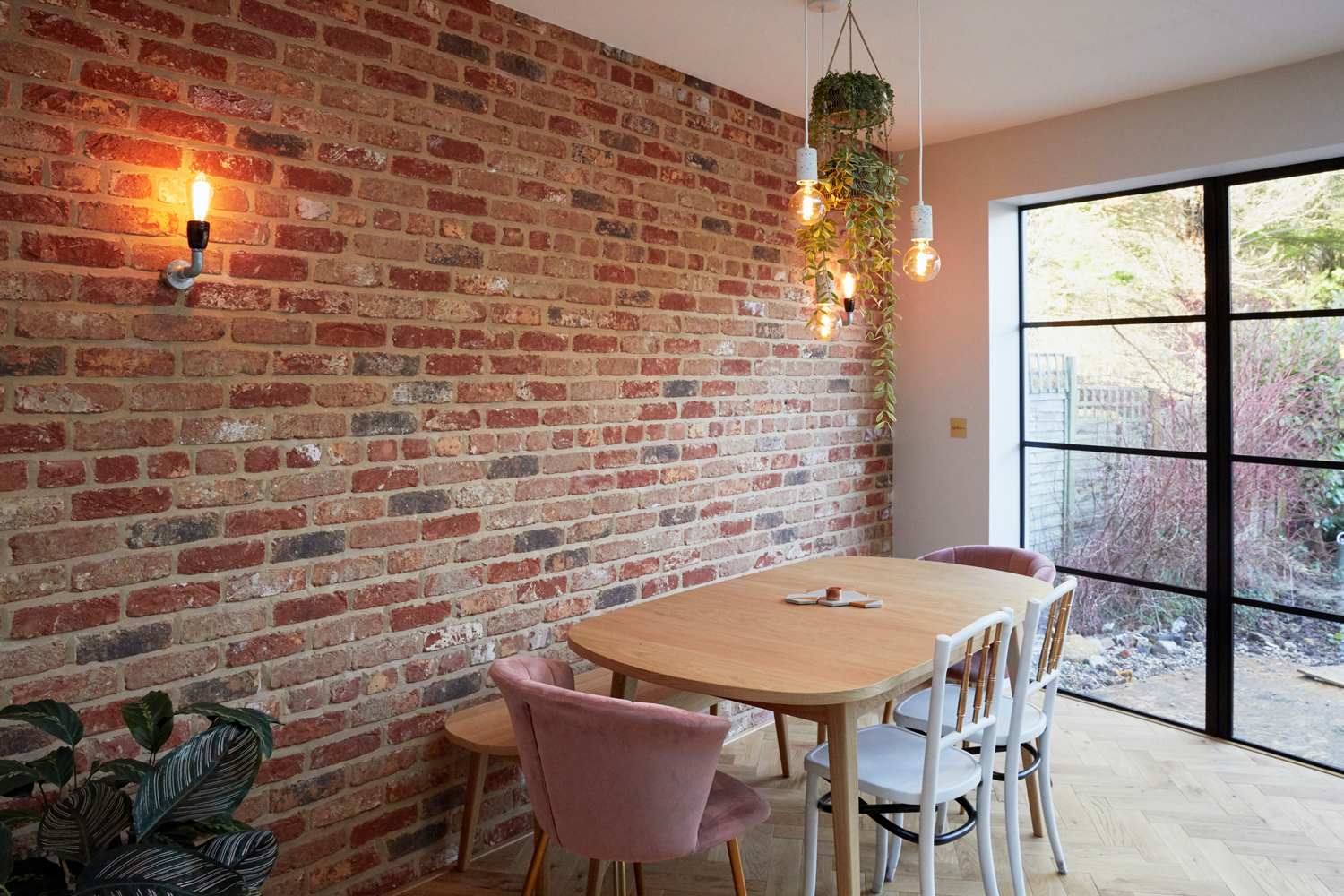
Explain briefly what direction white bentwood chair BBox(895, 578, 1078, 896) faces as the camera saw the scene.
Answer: facing away from the viewer and to the left of the viewer

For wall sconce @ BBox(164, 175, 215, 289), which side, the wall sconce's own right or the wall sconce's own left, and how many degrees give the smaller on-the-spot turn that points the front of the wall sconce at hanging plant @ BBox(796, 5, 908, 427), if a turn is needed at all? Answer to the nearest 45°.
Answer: approximately 45° to the wall sconce's own left

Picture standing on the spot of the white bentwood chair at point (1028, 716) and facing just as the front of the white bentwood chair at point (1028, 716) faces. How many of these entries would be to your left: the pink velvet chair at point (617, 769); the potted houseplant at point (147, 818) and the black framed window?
2

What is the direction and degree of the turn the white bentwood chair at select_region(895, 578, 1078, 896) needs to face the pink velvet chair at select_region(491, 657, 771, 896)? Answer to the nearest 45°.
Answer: approximately 90° to its left

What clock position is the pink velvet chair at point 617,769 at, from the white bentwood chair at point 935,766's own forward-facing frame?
The pink velvet chair is roughly at 9 o'clock from the white bentwood chair.

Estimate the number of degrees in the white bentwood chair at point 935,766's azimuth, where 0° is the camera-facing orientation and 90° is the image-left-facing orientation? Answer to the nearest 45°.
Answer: approximately 135°

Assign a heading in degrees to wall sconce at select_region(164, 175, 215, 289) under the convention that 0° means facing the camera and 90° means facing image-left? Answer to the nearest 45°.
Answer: approximately 315°

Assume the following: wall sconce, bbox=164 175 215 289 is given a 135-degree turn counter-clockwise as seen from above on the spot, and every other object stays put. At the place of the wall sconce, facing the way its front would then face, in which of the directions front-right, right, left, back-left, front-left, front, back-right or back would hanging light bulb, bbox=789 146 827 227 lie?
right

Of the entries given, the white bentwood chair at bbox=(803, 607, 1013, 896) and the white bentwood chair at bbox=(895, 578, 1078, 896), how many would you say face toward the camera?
0
